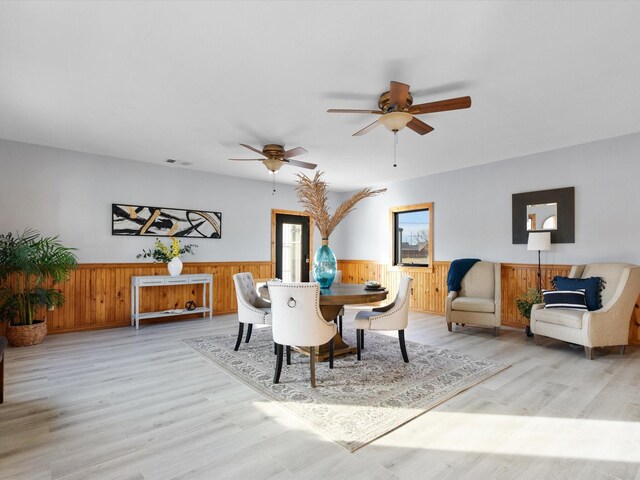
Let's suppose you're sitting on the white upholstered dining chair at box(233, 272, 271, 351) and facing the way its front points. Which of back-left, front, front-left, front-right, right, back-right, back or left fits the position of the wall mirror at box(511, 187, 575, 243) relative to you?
front-left

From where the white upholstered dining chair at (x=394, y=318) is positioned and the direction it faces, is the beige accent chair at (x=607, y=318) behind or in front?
behind

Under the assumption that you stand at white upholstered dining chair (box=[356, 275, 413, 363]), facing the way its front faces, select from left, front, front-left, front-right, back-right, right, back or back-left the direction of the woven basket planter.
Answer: front

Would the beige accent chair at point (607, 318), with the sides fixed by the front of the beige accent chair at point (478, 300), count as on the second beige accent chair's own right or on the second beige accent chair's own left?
on the second beige accent chair's own left

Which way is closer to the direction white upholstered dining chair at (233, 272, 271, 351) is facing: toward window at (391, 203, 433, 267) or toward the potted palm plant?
the window

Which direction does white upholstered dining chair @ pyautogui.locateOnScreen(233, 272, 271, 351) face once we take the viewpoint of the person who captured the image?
facing the viewer and to the right of the viewer

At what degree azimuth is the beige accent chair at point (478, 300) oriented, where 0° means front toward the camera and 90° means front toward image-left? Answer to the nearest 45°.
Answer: approximately 45°

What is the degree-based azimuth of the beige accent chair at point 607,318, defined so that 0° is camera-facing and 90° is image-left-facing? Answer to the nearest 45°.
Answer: approximately 45°

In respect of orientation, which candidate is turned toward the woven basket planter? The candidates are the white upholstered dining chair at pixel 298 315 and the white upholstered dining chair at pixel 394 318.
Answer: the white upholstered dining chair at pixel 394 318

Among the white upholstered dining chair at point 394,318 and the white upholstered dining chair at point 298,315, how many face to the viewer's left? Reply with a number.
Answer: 1

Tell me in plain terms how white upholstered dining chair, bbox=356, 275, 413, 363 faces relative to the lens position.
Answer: facing to the left of the viewer

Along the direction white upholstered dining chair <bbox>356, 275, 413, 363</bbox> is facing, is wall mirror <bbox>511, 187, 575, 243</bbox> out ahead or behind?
behind

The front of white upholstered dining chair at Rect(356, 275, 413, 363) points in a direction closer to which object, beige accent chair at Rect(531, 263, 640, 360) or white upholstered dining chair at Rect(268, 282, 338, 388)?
the white upholstered dining chair

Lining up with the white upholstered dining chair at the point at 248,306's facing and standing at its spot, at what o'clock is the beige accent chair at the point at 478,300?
The beige accent chair is roughly at 10 o'clock from the white upholstered dining chair.
